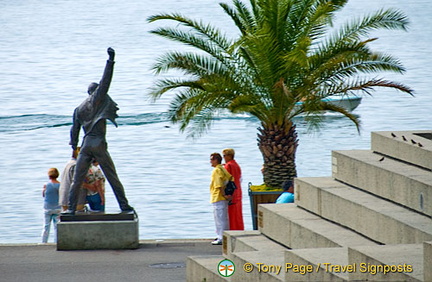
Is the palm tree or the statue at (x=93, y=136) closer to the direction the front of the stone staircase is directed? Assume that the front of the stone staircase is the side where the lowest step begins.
the statue

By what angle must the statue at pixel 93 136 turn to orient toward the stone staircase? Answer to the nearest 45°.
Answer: approximately 135° to its right

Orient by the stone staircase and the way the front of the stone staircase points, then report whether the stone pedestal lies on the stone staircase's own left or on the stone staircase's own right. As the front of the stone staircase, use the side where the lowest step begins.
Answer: on the stone staircase's own right

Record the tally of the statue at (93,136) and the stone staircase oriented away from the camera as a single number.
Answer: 1

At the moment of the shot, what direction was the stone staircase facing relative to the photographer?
facing the viewer and to the left of the viewer

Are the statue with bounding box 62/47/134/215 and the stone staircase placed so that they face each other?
no

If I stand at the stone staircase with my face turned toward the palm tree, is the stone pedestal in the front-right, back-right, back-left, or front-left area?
front-left

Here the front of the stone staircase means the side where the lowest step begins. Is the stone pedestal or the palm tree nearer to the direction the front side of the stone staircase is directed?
the stone pedestal

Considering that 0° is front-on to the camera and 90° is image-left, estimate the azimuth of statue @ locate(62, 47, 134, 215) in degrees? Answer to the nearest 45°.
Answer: approximately 180°

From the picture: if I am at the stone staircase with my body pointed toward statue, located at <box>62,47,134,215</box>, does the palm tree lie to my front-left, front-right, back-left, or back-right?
front-right

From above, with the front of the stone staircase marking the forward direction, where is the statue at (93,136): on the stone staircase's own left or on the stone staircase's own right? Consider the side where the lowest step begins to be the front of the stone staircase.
on the stone staircase's own right

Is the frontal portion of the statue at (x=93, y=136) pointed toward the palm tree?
no

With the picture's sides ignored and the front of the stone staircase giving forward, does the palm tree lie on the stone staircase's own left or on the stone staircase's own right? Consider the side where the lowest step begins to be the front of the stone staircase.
on the stone staircase's own right

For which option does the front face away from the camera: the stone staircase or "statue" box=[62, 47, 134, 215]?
the statue
